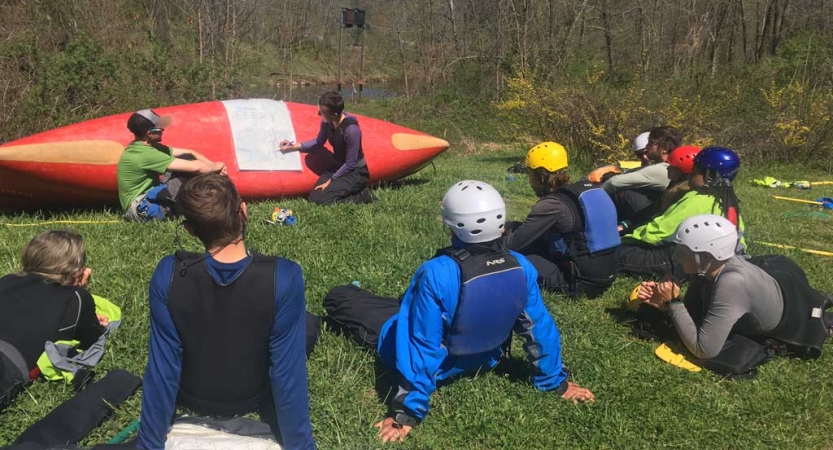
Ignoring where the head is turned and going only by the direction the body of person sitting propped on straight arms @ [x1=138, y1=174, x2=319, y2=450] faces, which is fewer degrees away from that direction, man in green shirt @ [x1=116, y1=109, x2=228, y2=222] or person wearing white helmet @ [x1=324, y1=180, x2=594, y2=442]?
the man in green shirt

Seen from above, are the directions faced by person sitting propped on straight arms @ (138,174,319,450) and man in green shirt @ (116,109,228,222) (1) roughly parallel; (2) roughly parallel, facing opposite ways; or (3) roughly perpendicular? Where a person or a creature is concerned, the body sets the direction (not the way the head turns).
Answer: roughly perpendicular

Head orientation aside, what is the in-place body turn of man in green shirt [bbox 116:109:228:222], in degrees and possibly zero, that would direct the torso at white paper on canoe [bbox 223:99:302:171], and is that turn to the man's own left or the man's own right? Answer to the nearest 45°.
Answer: approximately 45° to the man's own left

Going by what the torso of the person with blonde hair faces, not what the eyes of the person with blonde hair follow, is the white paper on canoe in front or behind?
in front

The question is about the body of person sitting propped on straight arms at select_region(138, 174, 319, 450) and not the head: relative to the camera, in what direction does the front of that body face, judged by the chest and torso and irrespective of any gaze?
away from the camera

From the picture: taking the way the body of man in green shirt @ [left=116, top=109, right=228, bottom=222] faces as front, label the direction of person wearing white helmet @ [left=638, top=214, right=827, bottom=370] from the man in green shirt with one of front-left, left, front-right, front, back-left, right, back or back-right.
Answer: front-right

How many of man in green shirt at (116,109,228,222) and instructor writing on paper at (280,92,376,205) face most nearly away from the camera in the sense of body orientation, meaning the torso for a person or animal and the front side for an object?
0

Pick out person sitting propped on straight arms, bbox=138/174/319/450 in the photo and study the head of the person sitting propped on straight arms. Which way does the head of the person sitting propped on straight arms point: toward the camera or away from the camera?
away from the camera

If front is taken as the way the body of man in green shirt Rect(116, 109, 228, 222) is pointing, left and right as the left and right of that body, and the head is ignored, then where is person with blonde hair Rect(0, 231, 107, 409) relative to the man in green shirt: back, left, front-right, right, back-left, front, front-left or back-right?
right

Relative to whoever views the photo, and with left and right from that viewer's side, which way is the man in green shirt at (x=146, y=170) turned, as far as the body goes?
facing to the right of the viewer

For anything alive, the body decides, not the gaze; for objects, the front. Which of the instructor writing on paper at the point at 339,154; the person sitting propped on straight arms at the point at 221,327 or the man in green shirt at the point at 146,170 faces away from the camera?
the person sitting propped on straight arms

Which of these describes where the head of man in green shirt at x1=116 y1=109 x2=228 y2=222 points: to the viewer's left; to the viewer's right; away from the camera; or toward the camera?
to the viewer's right
